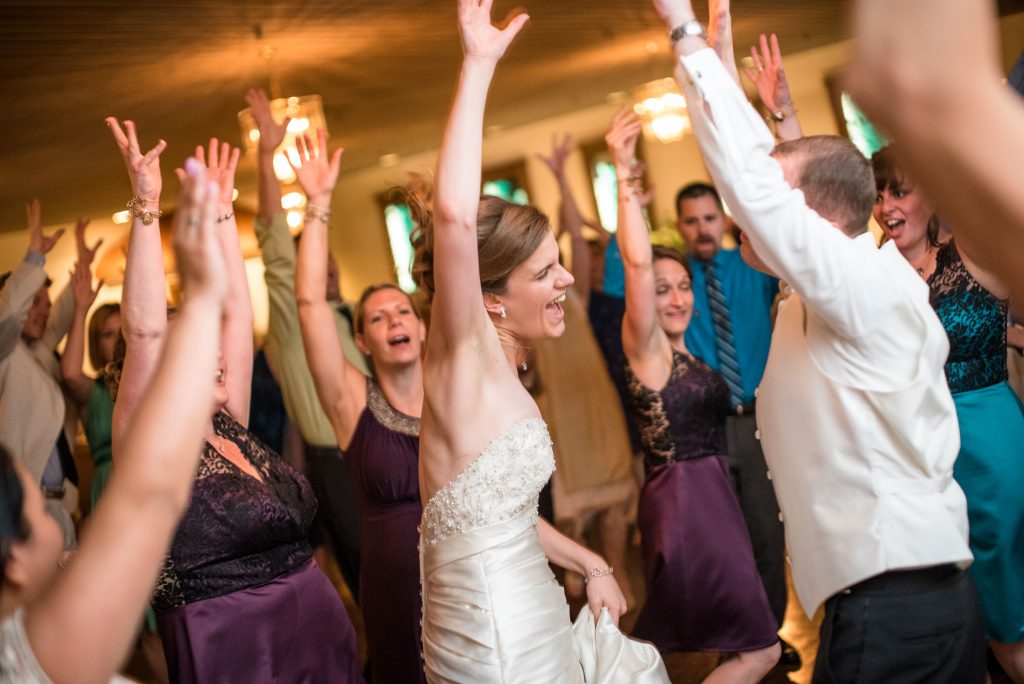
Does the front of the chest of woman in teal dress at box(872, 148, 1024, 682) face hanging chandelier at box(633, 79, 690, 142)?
no

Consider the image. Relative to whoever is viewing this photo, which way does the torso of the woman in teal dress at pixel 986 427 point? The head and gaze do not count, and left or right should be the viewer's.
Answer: facing the viewer and to the left of the viewer

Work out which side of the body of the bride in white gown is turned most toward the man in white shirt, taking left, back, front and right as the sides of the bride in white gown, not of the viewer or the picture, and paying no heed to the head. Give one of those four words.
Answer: front

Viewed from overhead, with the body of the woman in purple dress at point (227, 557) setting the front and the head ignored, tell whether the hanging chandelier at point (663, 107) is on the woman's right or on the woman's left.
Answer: on the woman's left

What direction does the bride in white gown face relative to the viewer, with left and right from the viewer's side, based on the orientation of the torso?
facing to the right of the viewer

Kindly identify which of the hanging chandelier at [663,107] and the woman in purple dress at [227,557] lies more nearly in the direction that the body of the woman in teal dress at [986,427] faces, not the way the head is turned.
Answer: the woman in purple dress

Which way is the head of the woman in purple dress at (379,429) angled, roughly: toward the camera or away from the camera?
toward the camera

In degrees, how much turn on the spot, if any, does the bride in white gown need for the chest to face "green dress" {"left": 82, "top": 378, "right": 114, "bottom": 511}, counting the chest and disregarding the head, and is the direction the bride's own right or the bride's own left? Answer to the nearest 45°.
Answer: approximately 135° to the bride's own left

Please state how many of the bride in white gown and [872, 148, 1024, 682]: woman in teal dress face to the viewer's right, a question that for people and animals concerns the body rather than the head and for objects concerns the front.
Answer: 1

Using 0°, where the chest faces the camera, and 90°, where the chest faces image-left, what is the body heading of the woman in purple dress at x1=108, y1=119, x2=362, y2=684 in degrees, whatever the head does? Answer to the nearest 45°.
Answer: approximately 315°

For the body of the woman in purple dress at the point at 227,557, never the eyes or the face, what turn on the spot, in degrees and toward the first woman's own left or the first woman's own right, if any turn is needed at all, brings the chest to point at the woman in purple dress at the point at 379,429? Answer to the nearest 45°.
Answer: approximately 90° to the first woman's own left

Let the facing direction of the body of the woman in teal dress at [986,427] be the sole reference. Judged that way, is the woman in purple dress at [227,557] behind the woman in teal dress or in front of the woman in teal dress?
in front

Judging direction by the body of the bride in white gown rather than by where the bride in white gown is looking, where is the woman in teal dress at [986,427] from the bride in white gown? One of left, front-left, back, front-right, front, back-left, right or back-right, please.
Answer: front-left

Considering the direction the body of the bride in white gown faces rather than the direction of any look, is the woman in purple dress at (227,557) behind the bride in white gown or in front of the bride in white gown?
behind

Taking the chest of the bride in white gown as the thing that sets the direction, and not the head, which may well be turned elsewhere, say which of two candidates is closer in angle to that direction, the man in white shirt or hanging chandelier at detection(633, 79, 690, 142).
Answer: the man in white shirt

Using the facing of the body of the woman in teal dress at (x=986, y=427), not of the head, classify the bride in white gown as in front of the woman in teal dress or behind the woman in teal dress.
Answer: in front

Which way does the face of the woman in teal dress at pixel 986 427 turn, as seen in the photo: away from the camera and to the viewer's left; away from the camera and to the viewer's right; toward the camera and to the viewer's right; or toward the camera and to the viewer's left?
toward the camera and to the viewer's left
